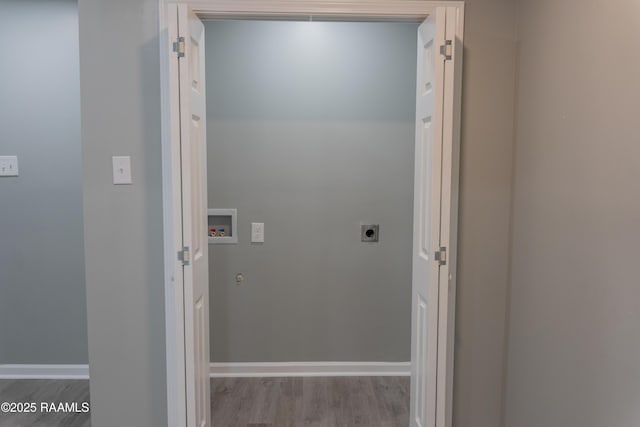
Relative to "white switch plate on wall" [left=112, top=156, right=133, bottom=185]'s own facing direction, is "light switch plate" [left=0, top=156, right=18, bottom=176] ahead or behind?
behind

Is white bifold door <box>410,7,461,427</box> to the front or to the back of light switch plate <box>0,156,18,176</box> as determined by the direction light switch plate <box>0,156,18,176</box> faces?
to the front

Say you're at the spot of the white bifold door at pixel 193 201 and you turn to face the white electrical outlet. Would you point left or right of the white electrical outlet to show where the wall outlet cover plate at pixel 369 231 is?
right

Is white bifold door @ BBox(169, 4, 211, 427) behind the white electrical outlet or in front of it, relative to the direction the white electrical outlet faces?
in front

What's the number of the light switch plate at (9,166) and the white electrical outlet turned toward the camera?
2

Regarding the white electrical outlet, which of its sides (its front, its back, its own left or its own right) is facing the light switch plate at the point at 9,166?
right

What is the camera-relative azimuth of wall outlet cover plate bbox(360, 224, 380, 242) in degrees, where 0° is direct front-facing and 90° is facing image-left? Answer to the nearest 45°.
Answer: approximately 0°

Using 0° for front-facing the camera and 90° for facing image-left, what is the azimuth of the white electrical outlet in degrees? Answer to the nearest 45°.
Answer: approximately 0°

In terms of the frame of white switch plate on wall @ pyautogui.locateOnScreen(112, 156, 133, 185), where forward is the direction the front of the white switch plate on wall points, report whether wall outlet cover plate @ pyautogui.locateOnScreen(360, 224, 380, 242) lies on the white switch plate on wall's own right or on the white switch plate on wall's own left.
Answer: on the white switch plate on wall's own left

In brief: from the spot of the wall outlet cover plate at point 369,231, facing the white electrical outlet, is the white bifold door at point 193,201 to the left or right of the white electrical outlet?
left
